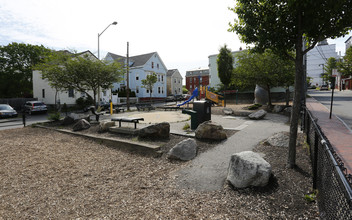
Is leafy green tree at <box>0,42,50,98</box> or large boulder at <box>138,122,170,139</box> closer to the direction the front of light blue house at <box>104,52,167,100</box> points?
the large boulder

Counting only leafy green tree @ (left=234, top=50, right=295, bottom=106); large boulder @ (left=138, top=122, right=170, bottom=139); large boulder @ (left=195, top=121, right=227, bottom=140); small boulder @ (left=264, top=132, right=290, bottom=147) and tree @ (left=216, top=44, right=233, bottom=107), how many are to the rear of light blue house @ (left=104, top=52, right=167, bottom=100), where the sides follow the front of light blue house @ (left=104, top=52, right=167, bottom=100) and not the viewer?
0

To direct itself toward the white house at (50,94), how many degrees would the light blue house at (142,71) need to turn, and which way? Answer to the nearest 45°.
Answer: approximately 90° to its right

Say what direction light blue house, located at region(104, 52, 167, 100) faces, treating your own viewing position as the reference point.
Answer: facing the viewer and to the right of the viewer

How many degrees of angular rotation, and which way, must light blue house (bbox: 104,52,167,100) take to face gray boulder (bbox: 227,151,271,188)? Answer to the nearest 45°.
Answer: approximately 45° to its right

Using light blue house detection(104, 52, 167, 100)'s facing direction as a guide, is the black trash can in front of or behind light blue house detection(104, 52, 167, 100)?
in front

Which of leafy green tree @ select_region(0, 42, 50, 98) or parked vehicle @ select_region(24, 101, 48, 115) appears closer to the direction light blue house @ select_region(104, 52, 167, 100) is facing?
the parked vehicle

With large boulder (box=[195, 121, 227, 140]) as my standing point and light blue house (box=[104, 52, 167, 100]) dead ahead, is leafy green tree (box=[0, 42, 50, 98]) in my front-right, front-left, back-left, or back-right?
front-left

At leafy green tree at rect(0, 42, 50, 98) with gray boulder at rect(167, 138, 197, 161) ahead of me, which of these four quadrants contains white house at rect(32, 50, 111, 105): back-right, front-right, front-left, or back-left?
front-left

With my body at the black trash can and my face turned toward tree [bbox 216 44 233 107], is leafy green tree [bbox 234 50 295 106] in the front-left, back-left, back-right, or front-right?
front-right

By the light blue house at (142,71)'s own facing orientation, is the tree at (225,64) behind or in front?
in front

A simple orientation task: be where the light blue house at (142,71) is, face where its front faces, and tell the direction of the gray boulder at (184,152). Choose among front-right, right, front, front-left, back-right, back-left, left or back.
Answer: front-right
